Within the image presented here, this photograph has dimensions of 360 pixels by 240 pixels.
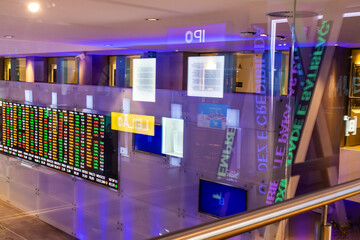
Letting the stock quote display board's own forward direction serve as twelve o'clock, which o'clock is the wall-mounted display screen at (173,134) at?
The wall-mounted display screen is roughly at 8 o'clock from the stock quote display board.

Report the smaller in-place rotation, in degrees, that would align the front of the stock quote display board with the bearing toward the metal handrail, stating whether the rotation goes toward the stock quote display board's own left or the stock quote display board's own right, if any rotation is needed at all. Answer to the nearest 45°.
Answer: approximately 45° to the stock quote display board's own left

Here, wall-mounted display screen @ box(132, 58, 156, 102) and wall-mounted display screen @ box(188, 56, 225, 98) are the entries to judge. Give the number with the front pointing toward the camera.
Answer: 2

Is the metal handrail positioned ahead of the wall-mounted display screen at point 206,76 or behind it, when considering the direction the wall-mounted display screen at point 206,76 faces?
ahead

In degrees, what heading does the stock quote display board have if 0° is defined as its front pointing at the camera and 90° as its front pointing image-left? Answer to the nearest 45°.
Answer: approximately 45°

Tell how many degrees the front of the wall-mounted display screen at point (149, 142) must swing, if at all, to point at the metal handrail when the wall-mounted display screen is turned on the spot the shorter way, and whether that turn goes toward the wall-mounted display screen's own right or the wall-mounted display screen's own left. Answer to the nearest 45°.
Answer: approximately 45° to the wall-mounted display screen's own left

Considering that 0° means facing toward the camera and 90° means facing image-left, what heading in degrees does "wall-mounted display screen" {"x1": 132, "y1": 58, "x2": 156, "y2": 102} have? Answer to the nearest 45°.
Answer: approximately 0°

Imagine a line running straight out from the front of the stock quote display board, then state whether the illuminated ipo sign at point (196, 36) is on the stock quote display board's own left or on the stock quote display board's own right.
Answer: on the stock quote display board's own left

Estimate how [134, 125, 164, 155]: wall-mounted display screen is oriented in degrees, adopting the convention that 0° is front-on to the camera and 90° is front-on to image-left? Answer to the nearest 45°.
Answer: approximately 45°
